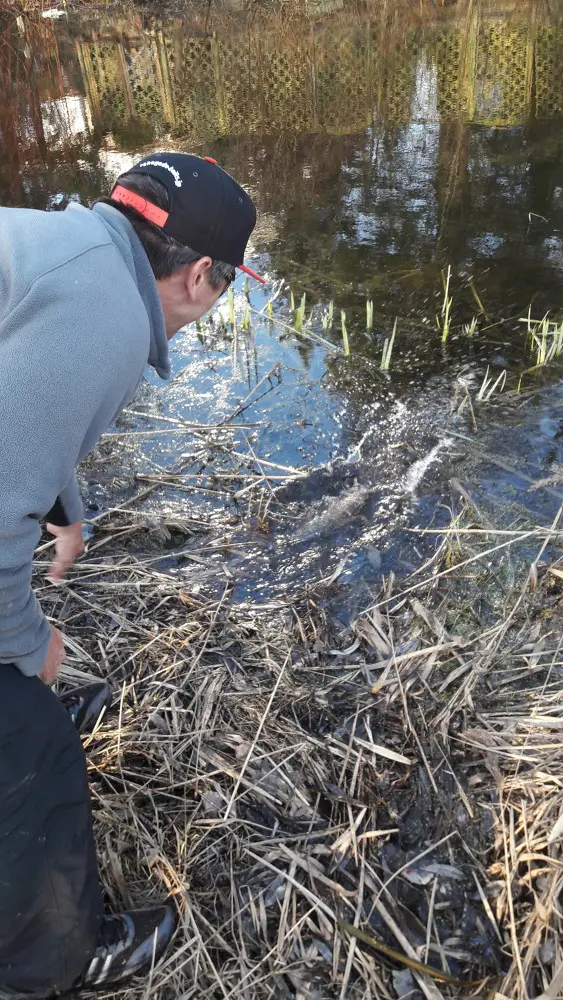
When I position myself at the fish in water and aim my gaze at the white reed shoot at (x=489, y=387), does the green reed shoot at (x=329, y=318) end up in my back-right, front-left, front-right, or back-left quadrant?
front-left

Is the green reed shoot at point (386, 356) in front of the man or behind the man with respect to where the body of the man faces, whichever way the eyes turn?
in front

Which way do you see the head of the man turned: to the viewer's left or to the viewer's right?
to the viewer's right

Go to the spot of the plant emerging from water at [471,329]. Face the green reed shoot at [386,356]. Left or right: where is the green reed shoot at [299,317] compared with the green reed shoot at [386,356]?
right

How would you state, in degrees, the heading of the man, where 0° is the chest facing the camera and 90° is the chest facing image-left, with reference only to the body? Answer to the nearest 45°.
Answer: approximately 225°

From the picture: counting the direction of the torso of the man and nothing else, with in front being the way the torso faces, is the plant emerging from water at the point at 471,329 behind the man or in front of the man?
in front

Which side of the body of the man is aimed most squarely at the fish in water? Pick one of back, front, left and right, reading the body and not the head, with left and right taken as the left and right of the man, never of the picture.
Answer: front

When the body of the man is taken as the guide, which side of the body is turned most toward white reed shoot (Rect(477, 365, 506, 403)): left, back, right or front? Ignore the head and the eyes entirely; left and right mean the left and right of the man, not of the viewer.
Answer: front
